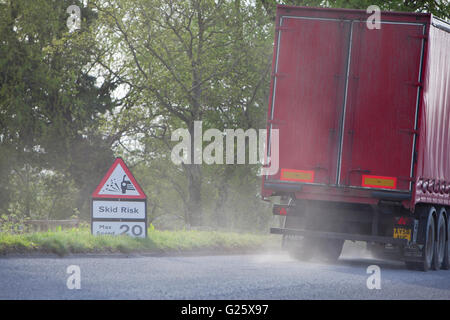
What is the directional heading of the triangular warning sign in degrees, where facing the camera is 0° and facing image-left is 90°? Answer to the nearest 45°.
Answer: approximately 0°

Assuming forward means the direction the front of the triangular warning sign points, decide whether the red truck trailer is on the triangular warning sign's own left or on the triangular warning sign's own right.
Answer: on the triangular warning sign's own left

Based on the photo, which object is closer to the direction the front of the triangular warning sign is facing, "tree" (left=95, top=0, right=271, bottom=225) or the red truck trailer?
the red truck trailer

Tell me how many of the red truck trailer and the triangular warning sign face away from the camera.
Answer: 1

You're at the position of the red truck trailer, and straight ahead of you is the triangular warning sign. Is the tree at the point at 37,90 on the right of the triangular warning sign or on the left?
right

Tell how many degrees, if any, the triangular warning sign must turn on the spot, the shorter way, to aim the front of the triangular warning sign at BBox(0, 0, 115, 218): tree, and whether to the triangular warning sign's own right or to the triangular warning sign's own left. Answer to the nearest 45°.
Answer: approximately 180°

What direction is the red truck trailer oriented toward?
away from the camera

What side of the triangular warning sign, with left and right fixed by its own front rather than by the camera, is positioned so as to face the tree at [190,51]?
back

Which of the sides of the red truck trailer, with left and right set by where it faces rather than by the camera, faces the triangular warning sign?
left

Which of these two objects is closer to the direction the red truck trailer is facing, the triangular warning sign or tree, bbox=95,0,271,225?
the tree
